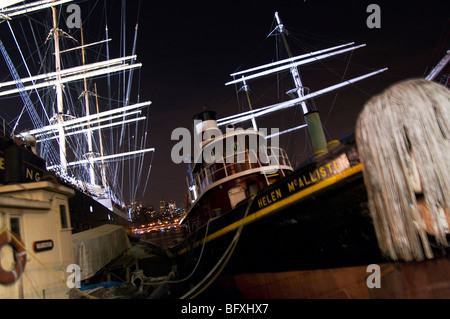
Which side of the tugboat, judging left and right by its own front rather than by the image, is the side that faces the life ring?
right

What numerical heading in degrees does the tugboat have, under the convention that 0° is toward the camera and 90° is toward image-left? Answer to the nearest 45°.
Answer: approximately 315°
